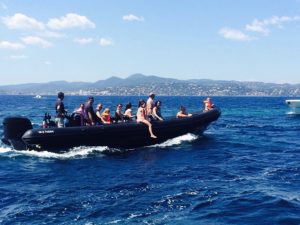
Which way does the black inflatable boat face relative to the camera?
to the viewer's right

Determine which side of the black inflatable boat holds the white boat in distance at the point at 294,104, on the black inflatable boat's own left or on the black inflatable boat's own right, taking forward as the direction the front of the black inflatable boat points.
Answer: on the black inflatable boat's own left

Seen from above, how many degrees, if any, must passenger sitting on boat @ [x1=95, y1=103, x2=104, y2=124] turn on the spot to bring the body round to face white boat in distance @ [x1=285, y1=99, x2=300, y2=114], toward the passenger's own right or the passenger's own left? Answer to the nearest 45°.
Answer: approximately 45° to the passenger's own left
